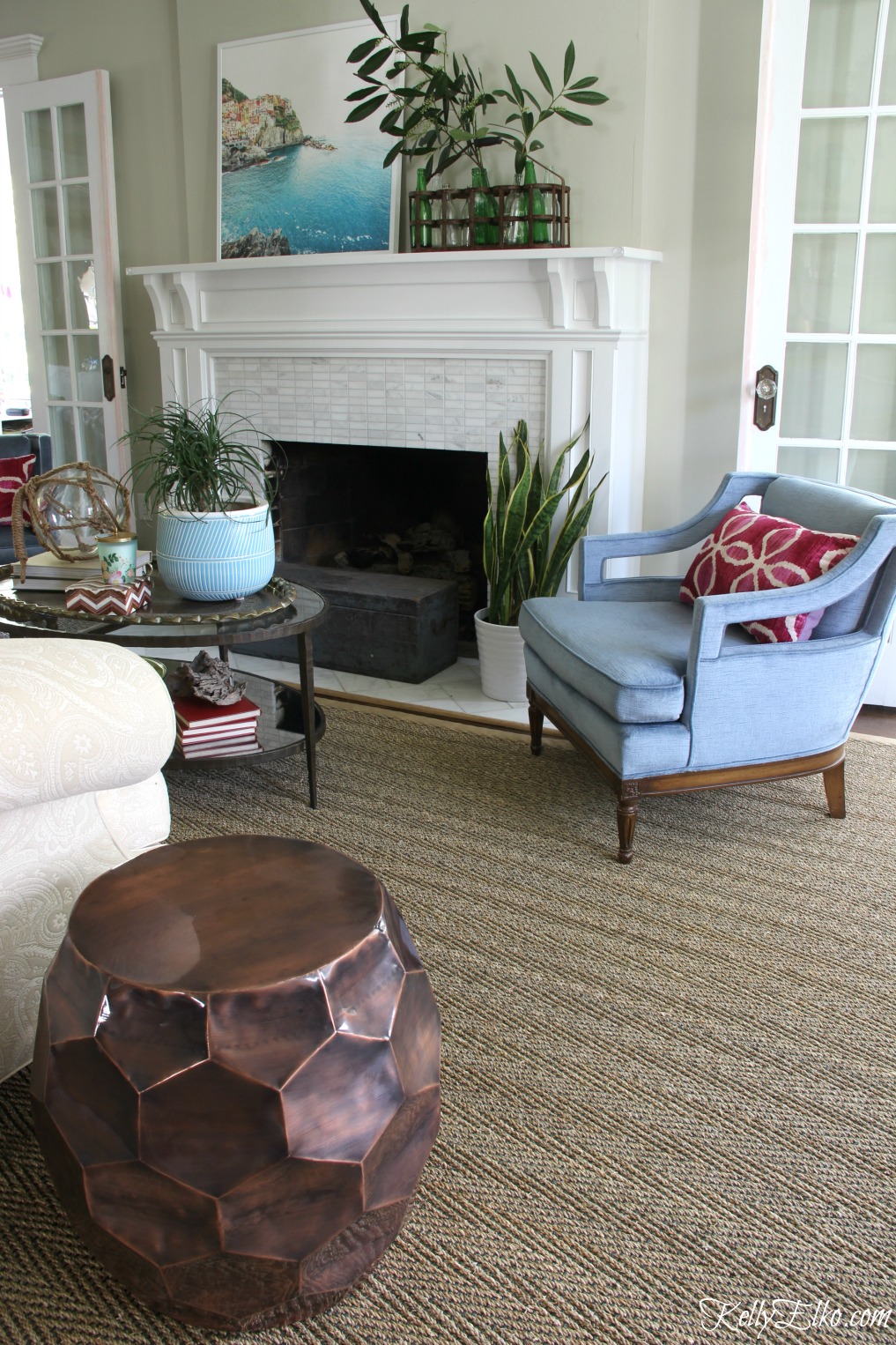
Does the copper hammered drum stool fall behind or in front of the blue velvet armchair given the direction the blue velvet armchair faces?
in front

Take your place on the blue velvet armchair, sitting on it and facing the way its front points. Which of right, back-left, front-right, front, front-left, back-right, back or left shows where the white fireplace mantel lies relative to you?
right

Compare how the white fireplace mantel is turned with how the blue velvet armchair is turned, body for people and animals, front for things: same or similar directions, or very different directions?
same or similar directions

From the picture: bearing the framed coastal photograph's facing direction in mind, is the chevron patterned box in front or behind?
in front

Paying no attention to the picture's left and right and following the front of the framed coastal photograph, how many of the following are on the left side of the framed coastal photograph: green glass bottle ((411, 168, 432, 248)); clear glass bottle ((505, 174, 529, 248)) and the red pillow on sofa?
2

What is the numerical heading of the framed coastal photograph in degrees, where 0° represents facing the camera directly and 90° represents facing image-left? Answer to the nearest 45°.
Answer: approximately 45°

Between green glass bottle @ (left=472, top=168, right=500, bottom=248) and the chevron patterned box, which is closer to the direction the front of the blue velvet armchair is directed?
the chevron patterned box

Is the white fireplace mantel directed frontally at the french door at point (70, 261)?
no

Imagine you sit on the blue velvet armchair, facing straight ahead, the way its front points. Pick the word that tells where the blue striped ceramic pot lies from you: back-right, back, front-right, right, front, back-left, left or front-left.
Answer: front-right

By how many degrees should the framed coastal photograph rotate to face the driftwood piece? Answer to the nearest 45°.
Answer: approximately 45° to its left

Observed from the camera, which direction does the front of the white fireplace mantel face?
facing the viewer and to the left of the viewer

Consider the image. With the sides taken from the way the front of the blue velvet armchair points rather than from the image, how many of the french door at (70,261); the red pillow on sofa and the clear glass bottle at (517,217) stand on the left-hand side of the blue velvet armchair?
0

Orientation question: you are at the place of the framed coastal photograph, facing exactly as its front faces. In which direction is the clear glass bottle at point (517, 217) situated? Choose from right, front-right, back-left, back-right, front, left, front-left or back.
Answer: left

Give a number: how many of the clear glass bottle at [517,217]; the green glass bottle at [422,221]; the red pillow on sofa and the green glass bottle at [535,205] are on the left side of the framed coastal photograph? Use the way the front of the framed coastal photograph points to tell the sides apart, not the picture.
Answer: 3

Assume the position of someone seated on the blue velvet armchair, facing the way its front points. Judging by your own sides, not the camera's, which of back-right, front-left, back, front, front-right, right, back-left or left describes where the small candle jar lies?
front-right

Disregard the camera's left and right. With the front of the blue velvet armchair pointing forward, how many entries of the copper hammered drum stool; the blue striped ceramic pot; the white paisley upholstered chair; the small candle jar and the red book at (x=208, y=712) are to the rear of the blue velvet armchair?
0

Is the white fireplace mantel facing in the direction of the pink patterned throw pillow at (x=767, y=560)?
no

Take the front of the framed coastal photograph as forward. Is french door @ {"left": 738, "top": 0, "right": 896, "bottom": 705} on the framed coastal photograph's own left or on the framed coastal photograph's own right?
on the framed coastal photograph's own left
